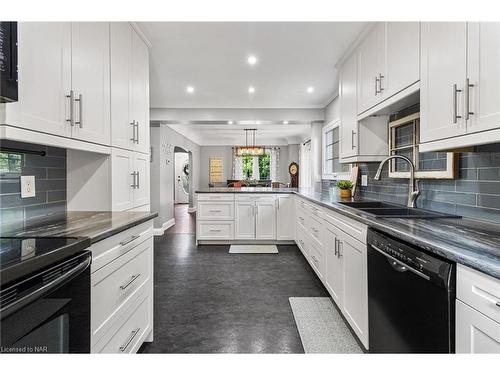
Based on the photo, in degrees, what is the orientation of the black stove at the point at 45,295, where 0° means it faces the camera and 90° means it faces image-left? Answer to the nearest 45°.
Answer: approximately 315°

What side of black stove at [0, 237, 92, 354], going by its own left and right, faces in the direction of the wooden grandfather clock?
left

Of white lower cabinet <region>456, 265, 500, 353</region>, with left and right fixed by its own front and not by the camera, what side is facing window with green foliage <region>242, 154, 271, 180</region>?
right

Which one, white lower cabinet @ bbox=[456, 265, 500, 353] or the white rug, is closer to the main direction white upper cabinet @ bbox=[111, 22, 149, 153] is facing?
the white lower cabinet

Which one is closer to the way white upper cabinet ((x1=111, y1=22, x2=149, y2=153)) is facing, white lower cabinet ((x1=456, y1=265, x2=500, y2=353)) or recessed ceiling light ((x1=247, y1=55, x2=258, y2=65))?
the white lower cabinet

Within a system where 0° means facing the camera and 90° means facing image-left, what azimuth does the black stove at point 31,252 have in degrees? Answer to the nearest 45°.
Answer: approximately 315°

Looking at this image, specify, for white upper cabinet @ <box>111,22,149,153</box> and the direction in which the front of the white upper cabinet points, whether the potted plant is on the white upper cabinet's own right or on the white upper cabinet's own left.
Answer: on the white upper cabinet's own left
